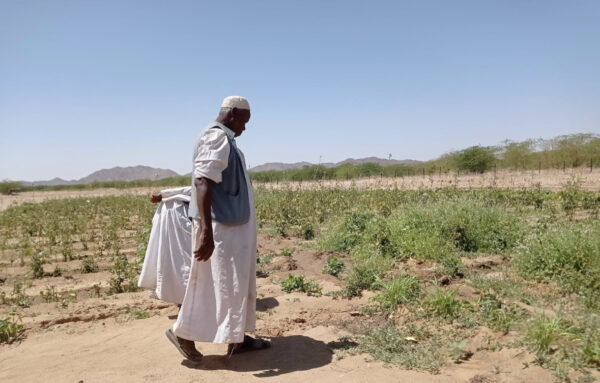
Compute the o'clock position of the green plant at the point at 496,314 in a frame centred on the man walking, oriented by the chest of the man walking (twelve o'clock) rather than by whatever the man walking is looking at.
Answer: The green plant is roughly at 12 o'clock from the man walking.

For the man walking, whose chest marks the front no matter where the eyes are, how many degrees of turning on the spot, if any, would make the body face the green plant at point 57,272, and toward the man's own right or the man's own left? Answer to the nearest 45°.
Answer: approximately 135° to the man's own left

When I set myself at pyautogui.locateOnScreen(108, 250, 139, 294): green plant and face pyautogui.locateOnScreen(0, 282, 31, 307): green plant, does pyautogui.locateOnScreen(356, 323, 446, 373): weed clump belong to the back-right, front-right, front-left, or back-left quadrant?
back-left

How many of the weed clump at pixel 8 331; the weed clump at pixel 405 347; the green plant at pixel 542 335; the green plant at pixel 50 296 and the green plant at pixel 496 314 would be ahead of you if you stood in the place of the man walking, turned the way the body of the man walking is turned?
3

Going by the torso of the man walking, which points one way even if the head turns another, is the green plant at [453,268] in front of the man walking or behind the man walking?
in front

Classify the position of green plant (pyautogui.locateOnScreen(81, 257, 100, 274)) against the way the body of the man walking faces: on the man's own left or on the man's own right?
on the man's own left

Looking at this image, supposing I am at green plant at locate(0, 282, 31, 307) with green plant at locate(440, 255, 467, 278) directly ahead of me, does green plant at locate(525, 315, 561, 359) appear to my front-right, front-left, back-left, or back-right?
front-right

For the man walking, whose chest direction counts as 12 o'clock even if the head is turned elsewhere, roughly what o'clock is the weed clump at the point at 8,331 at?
The weed clump is roughly at 7 o'clock from the man walking.

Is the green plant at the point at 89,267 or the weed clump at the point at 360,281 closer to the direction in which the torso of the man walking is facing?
the weed clump

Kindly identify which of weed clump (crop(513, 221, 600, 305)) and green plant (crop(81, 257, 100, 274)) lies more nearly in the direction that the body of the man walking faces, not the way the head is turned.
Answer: the weed clump

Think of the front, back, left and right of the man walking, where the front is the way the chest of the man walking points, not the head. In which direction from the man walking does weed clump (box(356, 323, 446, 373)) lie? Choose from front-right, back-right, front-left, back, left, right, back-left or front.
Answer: front

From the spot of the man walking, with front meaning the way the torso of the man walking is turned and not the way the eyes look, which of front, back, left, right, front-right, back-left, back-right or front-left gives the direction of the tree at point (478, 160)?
front-left

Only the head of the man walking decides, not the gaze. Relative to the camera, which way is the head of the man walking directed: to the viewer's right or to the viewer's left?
to the viewer's right

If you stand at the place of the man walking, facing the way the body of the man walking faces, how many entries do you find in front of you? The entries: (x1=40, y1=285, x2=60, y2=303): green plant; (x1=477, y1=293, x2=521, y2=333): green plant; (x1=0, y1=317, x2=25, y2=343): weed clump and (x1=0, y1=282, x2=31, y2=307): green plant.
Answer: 1

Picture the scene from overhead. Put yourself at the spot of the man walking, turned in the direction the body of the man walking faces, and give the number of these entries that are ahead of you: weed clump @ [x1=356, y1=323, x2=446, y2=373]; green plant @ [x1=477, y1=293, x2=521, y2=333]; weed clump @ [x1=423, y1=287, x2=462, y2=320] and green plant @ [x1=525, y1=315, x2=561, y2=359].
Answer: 4

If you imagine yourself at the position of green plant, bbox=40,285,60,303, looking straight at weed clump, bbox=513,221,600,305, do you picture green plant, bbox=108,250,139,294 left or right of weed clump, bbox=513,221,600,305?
left

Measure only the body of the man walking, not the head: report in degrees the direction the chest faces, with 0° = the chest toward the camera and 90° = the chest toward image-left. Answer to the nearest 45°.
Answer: approximately 270°

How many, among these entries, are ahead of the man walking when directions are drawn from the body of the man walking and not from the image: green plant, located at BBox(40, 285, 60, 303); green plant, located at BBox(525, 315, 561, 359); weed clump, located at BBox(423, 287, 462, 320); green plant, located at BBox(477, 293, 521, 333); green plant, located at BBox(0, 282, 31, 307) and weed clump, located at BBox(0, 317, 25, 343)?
3
